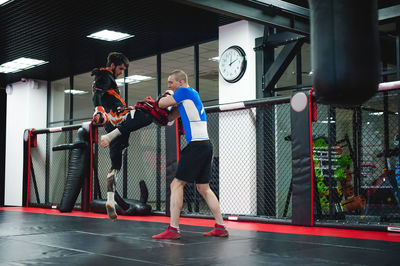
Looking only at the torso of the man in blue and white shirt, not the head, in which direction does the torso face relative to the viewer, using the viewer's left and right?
facing to the left of the viewer

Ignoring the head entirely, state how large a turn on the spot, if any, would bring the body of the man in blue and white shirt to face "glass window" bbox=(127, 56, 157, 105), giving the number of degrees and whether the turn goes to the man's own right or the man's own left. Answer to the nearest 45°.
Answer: approximately 90° to the man's own right

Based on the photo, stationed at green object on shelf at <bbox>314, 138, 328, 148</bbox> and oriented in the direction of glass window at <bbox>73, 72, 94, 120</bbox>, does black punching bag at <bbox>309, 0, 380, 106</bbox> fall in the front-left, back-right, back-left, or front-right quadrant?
back-left

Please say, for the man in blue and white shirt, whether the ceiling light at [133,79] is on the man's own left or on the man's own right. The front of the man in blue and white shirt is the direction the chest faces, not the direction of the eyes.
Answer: on the man's own right

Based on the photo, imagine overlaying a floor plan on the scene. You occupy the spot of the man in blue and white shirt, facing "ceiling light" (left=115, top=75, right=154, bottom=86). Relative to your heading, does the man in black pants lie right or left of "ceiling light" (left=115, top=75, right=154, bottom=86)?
left

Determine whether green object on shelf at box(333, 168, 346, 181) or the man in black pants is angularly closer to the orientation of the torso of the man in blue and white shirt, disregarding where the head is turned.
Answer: the man in black pants

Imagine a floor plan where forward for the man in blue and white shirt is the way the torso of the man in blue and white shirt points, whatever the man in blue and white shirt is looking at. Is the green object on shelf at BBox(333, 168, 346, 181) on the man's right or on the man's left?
on the man's right
